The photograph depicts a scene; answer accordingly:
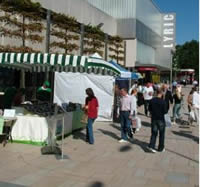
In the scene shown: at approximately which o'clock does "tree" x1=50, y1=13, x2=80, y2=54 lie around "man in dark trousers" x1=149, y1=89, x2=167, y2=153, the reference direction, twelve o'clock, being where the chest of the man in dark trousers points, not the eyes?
The tree is roughly at 11 o'clock from the man in dark trousers.

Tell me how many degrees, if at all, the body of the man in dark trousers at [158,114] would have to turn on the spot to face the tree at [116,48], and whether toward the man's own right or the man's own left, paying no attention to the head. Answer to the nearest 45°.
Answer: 0° — they already face it

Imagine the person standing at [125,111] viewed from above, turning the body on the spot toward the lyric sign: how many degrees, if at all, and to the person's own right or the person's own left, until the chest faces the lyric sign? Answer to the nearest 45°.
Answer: approximately 135° to the person's own right

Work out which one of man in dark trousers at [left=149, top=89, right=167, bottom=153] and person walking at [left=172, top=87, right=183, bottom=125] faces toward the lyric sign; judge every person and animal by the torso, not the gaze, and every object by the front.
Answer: the man in dark trousers

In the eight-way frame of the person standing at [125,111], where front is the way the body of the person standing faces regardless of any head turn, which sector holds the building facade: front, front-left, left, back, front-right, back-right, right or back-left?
back-right

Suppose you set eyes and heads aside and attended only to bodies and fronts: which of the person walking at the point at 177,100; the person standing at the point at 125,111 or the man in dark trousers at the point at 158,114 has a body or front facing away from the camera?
the man in dark trousers

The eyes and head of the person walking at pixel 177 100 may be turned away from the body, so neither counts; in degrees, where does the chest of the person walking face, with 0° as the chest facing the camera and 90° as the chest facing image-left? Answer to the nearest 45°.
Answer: approximately 45°

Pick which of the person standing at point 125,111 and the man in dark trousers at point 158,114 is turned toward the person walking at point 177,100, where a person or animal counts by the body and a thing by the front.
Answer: the man in dark trousers

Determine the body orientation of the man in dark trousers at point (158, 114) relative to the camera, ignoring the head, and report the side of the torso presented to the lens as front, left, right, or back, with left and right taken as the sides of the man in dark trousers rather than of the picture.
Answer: back

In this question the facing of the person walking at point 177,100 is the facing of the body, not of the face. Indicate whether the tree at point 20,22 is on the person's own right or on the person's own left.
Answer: on the person's own right

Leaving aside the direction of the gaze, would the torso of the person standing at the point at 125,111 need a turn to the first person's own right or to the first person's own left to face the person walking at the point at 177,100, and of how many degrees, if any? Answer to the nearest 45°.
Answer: approximately 180°
